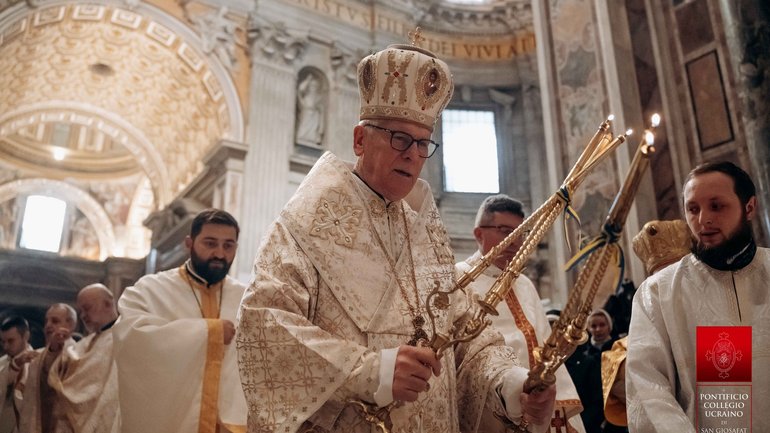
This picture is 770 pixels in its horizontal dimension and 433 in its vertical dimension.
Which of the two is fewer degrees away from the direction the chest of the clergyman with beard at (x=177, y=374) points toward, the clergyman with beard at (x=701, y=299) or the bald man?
the clergyman with beard

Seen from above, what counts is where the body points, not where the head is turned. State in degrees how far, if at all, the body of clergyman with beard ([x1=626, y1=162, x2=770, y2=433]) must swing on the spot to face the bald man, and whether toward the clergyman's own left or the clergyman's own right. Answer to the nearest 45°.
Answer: approximately 90° to the clergyman's own right

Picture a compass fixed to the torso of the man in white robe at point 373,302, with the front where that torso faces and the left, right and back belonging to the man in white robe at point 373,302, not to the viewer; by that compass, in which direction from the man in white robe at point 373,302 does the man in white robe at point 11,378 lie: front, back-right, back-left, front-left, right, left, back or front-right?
back

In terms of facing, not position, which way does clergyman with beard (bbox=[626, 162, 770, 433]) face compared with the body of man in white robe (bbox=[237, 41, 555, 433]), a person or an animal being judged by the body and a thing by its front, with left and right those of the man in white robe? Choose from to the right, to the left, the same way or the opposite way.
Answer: to the right

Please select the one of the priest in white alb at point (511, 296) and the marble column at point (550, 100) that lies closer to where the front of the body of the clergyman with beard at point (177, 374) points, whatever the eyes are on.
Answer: the priest in white alb

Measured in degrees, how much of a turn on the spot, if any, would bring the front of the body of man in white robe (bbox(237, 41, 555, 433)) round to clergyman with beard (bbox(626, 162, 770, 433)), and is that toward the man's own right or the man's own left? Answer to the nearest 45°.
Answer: approximately 45° to the man's own left

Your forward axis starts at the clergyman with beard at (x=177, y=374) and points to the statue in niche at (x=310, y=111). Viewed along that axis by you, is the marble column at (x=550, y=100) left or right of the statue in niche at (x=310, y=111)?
right

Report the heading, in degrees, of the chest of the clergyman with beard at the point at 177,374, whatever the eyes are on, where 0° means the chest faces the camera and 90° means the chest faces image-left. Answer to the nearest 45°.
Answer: approximately 315°

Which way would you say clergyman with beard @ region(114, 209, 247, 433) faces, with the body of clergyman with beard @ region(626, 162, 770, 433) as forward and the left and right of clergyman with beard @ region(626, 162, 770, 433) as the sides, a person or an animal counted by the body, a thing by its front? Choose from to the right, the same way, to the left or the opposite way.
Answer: to the left
